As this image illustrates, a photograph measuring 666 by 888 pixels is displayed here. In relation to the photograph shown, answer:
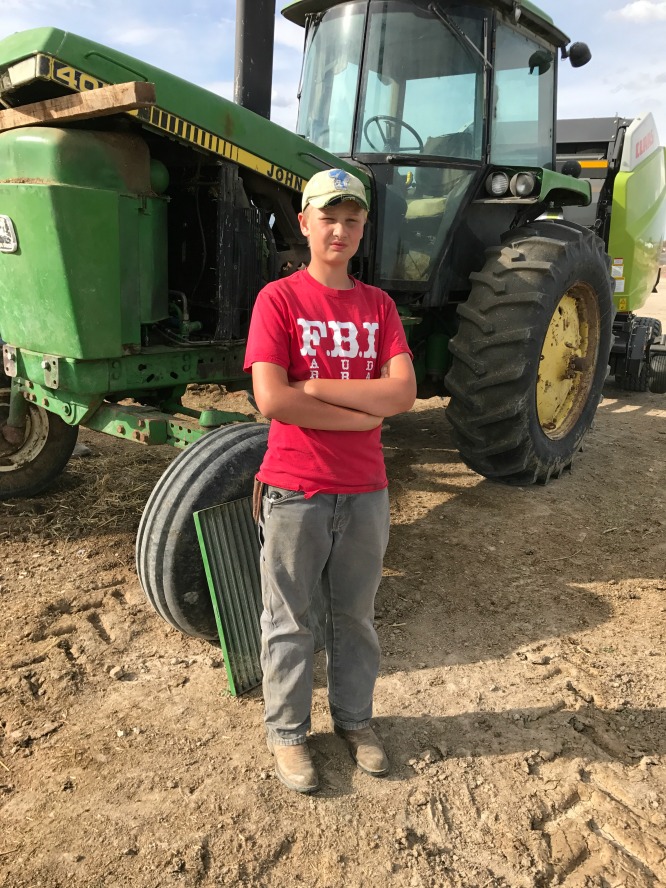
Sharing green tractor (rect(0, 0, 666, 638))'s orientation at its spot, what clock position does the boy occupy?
The boy is roughly at 10 o'clock from the green tractor.

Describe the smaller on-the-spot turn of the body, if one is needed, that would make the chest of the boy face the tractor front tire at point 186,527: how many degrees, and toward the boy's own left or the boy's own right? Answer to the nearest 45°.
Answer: approximately 135° to the boy's own right

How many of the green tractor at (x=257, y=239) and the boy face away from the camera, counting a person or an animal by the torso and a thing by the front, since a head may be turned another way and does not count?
0

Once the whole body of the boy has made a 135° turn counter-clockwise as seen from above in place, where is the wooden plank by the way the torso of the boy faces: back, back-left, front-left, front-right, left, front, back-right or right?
left

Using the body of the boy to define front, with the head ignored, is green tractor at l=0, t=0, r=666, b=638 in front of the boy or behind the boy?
behind

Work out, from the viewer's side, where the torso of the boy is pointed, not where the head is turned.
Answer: toward the camera

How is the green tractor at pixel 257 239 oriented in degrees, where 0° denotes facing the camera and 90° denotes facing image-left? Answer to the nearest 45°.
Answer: approximately 45°
